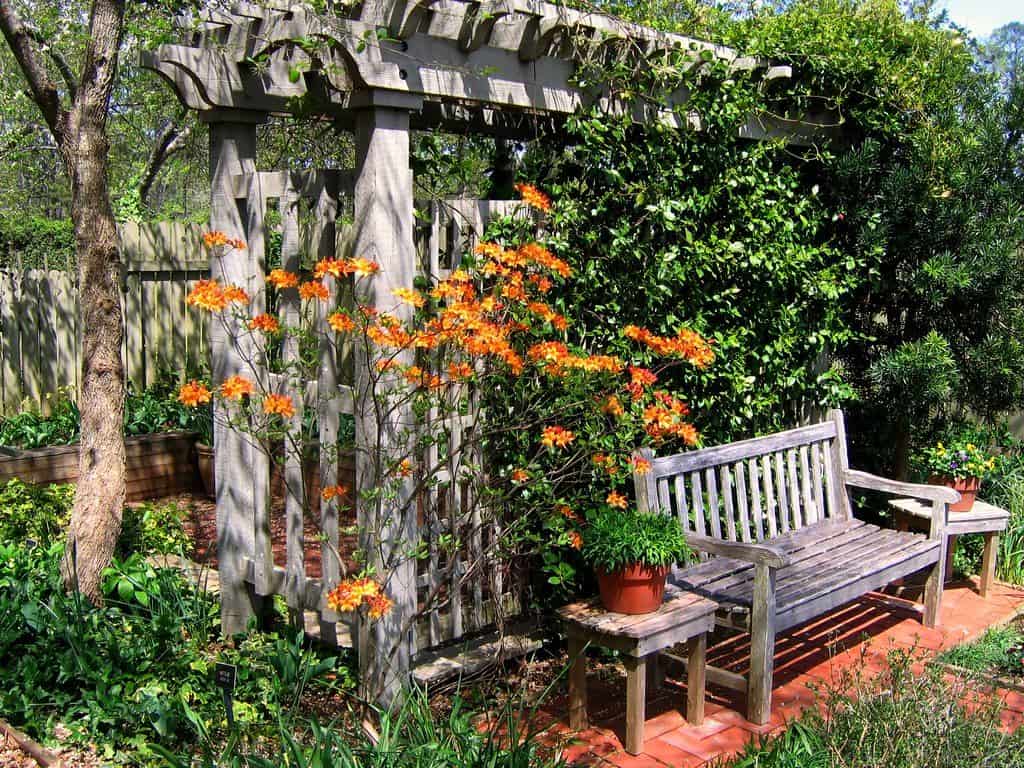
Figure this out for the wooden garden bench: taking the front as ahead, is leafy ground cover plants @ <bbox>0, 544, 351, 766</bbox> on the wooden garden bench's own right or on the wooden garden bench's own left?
on the wooden garden bench's own right

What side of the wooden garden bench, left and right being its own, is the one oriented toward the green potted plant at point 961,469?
left

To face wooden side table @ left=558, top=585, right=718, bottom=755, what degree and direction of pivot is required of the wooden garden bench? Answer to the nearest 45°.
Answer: approximately 45° to its right

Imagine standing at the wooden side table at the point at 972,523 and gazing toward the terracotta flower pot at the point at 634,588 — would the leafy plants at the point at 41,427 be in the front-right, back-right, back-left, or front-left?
front-right

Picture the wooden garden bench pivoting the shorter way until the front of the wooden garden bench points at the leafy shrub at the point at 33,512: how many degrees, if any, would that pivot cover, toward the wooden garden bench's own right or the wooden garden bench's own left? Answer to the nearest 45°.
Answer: approximately 135° to the wooden garden bench's own right

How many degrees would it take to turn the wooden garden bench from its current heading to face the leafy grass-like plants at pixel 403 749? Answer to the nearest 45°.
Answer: approximately 90° to its right

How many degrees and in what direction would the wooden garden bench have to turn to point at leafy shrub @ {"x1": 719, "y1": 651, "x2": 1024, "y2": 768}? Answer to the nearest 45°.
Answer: approximately 45° to its right

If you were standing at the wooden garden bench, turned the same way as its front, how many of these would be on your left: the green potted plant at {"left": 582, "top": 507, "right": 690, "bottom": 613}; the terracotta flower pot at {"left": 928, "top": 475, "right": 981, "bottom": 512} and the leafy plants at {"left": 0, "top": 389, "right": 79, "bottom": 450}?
1

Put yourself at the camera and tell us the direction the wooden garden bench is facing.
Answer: facing the viewer and to the right of the viewer

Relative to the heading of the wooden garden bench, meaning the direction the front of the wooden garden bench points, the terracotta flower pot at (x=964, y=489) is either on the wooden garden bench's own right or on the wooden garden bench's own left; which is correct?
on the wooden garden bench's own left

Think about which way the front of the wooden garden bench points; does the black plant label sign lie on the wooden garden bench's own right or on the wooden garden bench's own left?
on the wooden garden bench's own right
